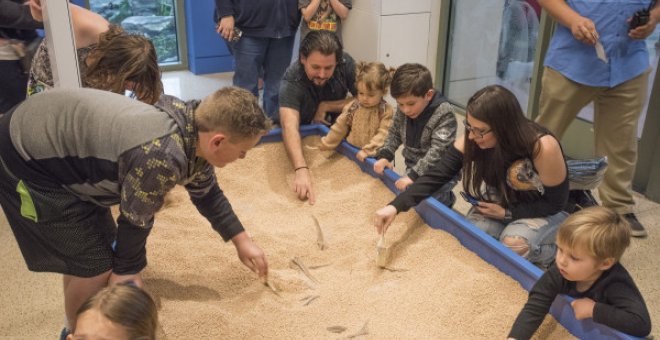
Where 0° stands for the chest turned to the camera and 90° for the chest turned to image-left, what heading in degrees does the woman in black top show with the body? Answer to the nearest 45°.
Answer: approximately 45°

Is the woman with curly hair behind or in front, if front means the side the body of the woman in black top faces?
in front

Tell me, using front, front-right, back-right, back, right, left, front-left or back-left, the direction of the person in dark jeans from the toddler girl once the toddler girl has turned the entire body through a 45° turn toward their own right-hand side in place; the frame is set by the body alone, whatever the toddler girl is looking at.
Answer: front-right

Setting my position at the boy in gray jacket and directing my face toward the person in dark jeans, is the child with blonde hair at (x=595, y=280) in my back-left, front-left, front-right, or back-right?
back-left

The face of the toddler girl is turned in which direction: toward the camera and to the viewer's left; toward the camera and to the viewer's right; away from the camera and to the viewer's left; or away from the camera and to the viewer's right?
toward the camera and to the viewer's left

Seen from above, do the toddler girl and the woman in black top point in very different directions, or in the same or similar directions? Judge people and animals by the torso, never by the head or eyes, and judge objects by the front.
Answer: same or similar directions

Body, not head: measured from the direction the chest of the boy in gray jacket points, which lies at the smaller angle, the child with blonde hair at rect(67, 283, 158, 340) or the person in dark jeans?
the child with blonde hair

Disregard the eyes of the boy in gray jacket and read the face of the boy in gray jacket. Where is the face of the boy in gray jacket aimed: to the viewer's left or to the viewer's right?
to the viewer's left

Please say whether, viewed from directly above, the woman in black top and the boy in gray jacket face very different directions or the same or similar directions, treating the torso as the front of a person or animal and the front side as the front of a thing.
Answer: same or similar directions

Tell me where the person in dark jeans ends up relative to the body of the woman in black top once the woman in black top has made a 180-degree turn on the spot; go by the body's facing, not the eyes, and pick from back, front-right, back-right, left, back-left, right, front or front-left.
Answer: left

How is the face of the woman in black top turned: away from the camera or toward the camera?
toward the camera
